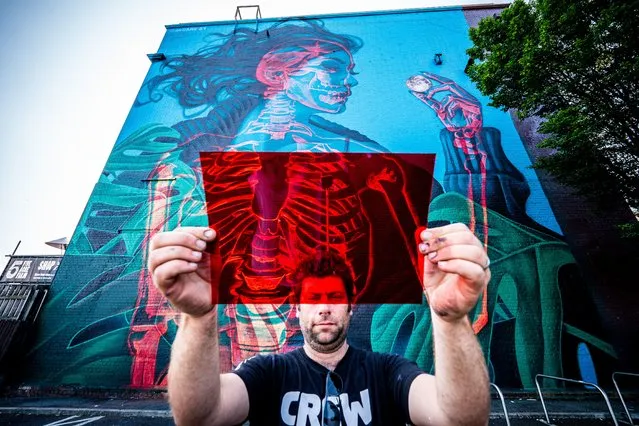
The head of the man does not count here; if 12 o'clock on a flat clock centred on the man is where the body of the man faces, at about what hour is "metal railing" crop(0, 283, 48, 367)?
The metal railing is roughly at 4 o'clock from the man.

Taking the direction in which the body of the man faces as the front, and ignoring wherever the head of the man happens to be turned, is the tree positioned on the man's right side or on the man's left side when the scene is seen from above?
on the man's left side

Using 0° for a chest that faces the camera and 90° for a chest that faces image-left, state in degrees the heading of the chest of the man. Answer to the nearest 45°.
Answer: approximately 0°
